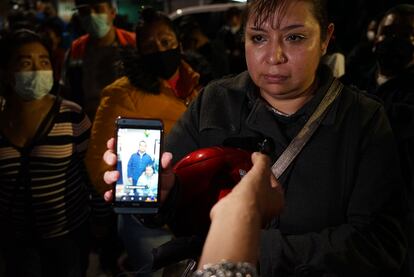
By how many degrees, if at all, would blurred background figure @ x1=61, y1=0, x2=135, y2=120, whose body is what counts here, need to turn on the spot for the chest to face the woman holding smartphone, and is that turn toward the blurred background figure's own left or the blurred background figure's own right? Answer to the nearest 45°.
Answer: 0° — they already face them

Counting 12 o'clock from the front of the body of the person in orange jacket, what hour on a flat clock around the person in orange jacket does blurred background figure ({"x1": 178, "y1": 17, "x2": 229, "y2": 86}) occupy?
The blurred background figure is roughly at 8 o'clock from the person in orange jacket.

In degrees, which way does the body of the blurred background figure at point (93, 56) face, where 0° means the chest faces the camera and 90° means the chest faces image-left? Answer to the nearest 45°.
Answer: approximately 0°

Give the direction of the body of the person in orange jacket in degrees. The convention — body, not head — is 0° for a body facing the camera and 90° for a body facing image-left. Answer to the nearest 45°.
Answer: approximately 315°

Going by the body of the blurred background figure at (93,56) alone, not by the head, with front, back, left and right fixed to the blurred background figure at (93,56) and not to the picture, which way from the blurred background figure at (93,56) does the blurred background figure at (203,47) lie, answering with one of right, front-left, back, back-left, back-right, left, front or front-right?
back-left

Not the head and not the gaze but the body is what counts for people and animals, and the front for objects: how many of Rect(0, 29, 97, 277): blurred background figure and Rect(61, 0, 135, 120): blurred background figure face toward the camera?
2

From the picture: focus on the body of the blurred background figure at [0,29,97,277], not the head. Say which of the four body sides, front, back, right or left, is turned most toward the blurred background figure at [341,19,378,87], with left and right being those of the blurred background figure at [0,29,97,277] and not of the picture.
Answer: left

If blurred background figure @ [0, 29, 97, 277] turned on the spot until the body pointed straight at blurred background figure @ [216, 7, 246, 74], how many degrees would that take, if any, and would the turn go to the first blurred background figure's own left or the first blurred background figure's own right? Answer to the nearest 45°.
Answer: approximately 135° to the first blurred background figure's own left

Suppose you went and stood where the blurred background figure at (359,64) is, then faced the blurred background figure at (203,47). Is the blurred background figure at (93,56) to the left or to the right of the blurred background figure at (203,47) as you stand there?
left

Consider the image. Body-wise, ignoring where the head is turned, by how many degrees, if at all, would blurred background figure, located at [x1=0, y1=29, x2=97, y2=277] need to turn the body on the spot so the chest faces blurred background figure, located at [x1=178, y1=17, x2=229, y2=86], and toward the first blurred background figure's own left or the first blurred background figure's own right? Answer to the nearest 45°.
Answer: approximately 135° to the first blurred background figure's own left
